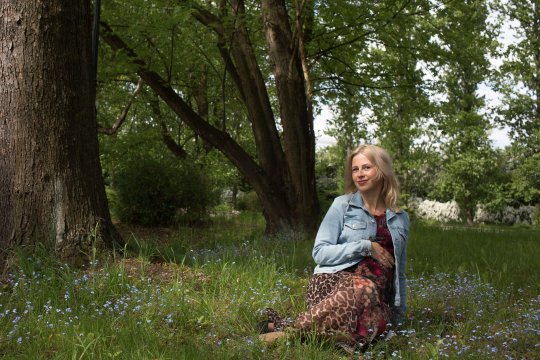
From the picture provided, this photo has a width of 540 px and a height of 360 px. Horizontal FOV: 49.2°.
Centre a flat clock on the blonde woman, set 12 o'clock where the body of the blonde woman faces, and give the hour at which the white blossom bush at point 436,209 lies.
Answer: The white blossom bush is roughly at 8 o'clock from the blonde woman.

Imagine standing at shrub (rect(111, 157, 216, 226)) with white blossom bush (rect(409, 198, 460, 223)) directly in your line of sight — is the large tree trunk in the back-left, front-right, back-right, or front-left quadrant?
back-right

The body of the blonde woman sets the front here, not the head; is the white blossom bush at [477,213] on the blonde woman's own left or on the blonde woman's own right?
on the blonde woman's own left

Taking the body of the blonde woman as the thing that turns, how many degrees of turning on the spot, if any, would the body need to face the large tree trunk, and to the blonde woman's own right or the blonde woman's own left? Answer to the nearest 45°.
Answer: approximately 135° to the blonde woman's own right

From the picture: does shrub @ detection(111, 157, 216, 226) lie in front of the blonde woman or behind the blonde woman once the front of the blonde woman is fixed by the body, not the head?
behind

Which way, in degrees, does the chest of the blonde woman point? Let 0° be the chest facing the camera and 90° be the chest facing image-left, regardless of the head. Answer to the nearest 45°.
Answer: approximately 315°
